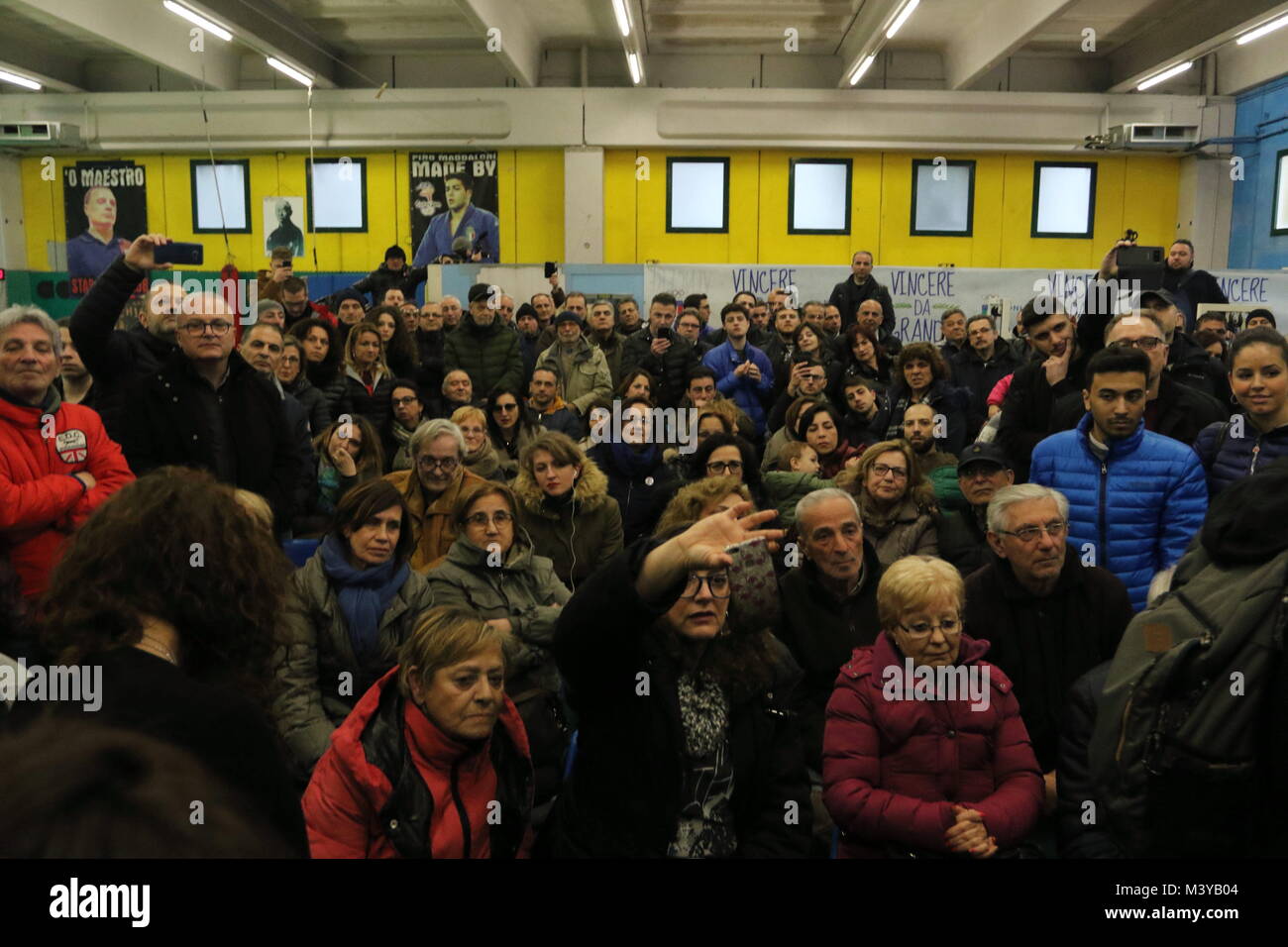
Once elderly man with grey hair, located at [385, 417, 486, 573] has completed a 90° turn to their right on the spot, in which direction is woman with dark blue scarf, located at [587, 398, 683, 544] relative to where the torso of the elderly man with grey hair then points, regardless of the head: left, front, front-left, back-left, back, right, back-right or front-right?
back-right

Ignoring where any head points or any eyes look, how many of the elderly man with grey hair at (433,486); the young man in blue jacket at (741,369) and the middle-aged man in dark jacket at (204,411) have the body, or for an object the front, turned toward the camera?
3

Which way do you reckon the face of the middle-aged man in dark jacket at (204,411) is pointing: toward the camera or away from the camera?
toward the camera

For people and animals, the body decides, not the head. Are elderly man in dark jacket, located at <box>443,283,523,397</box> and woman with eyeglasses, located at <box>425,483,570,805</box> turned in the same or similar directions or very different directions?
same or similar directions

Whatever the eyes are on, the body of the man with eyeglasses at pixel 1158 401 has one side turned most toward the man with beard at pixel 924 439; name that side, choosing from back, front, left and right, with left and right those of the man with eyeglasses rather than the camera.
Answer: right

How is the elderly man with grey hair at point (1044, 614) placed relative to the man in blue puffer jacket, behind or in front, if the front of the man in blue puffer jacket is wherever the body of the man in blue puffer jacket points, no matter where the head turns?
in front

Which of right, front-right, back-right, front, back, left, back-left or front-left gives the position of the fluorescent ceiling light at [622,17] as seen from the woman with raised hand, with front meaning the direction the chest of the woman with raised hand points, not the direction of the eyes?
back

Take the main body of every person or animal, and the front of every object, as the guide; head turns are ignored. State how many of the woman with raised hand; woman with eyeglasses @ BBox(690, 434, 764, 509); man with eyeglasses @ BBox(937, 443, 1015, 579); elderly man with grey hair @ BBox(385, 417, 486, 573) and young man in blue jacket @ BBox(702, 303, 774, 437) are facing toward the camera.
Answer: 5

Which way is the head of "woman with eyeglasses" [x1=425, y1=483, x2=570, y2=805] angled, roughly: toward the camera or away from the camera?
toward the camera

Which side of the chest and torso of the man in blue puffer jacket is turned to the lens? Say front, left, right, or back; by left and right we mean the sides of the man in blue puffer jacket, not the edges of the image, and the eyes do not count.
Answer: front

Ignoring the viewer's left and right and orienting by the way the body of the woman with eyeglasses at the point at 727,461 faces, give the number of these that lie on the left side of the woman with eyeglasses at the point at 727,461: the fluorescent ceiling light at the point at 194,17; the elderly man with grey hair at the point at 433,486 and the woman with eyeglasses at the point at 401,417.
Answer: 0

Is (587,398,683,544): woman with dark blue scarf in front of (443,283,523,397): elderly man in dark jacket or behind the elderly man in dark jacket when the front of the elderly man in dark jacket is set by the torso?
in front

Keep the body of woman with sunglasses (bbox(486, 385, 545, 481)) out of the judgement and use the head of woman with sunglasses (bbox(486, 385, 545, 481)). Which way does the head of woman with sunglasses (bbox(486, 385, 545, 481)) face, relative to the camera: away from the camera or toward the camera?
toward the camera

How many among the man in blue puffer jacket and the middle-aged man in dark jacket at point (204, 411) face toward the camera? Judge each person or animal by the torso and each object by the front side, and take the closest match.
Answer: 2

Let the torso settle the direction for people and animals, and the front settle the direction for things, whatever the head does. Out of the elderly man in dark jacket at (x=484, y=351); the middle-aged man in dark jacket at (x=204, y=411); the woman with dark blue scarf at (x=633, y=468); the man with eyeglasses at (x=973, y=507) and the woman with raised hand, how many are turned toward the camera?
5

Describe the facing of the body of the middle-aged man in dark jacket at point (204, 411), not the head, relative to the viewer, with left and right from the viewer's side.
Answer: facing the viewer
